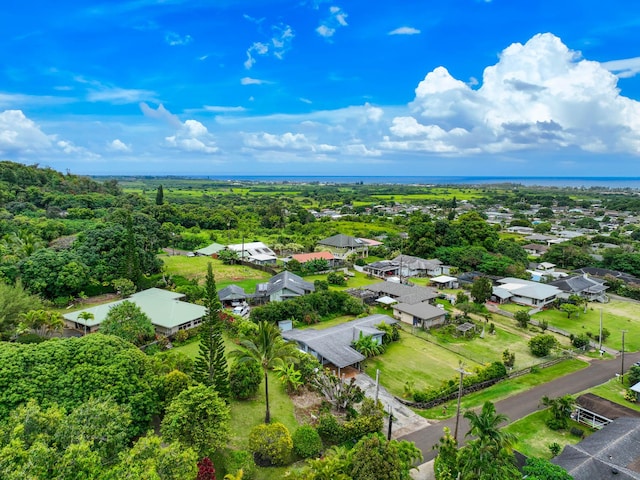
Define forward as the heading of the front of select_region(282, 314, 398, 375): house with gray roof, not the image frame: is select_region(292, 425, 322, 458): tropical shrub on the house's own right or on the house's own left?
on the house's own right

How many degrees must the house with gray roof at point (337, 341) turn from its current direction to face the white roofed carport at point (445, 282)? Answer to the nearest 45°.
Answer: approximately 90° to its left

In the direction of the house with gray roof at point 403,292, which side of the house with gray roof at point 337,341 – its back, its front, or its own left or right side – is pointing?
left

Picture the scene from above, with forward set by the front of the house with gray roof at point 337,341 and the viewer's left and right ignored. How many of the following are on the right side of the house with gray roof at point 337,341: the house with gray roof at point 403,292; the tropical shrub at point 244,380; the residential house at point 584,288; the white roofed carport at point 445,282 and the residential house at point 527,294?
1

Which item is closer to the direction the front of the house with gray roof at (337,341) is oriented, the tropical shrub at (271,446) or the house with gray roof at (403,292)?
the tropical shrub

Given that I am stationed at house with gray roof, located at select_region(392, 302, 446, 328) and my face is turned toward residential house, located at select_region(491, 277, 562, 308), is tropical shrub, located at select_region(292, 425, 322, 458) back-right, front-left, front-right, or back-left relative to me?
back-right

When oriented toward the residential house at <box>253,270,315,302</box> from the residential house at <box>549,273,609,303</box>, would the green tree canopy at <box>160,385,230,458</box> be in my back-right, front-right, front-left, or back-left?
front-left

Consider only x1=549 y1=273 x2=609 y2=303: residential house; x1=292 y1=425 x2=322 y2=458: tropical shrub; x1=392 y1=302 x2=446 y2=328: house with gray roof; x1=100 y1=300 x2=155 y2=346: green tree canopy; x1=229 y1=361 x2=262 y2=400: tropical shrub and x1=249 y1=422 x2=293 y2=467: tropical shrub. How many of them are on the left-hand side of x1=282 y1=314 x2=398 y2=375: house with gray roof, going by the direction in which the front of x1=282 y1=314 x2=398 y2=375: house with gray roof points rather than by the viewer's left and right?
2

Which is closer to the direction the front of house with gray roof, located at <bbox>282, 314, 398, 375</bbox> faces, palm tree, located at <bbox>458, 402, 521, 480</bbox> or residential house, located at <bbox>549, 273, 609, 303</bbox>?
the palm tree

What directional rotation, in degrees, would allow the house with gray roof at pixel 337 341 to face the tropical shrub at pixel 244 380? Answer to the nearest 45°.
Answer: approximately 90° to its right

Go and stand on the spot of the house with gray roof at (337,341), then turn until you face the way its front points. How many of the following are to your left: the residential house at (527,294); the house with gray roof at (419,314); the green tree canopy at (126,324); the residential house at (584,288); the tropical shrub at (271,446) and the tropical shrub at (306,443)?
3

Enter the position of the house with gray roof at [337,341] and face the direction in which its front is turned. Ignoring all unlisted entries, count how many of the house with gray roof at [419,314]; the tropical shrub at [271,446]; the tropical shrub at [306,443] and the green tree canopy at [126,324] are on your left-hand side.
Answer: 1

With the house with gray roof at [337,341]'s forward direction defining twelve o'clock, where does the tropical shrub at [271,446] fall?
The tropical shrub is roughly at 2 o'clock from the house with gray roof.

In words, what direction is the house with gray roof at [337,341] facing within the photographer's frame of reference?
facing the viewer and to the right of the viewer

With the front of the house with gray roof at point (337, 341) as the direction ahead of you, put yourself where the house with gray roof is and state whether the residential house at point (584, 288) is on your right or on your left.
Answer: on your left

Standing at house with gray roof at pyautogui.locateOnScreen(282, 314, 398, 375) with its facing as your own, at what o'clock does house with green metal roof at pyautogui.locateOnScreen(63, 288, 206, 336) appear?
The house with green metal roof is roughly at 5 o'clock from the house with gray roof.
